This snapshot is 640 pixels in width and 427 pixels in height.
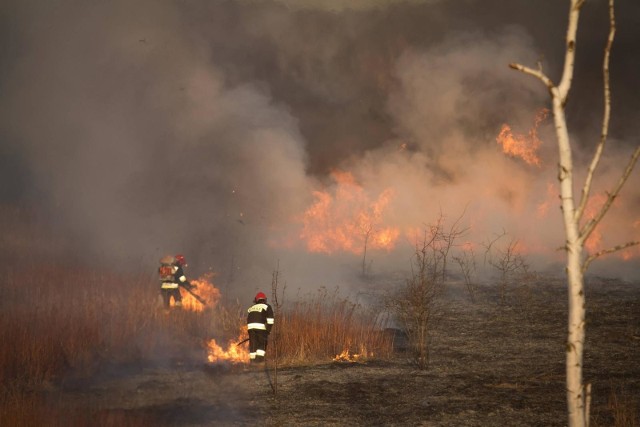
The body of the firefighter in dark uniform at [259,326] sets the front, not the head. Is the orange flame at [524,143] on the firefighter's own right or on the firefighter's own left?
on the firefighter's own right

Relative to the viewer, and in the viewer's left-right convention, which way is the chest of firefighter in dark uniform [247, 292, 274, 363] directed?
facing away from the viewer and to the left of the viewer

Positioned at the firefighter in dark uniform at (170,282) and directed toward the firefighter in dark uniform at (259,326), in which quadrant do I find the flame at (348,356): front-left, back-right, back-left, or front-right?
front-left

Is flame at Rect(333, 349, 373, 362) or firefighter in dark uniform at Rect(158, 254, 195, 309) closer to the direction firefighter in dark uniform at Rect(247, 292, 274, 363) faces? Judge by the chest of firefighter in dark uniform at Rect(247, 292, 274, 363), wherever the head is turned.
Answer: the firefighter in dark uniform

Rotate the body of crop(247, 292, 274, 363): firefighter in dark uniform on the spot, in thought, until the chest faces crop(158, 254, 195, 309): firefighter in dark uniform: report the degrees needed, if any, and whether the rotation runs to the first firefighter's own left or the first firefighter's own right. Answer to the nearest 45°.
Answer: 0° — they already face them

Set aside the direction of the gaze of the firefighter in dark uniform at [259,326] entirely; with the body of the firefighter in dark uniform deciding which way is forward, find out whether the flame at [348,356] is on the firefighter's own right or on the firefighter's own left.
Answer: on the firefighter's own right

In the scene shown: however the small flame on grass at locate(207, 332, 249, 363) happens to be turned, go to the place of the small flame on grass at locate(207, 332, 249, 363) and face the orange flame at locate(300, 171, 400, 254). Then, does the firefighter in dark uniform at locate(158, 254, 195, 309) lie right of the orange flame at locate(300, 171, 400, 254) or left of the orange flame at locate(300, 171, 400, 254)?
left

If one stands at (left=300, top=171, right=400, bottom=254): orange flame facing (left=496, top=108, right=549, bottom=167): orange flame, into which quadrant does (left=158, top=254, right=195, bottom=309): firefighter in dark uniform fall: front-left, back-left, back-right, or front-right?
back-right

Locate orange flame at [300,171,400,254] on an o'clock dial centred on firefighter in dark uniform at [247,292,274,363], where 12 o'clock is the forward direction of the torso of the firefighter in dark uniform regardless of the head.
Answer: The orange flame is roughly at 12 o'clock from the firefighter in dark uniform.
